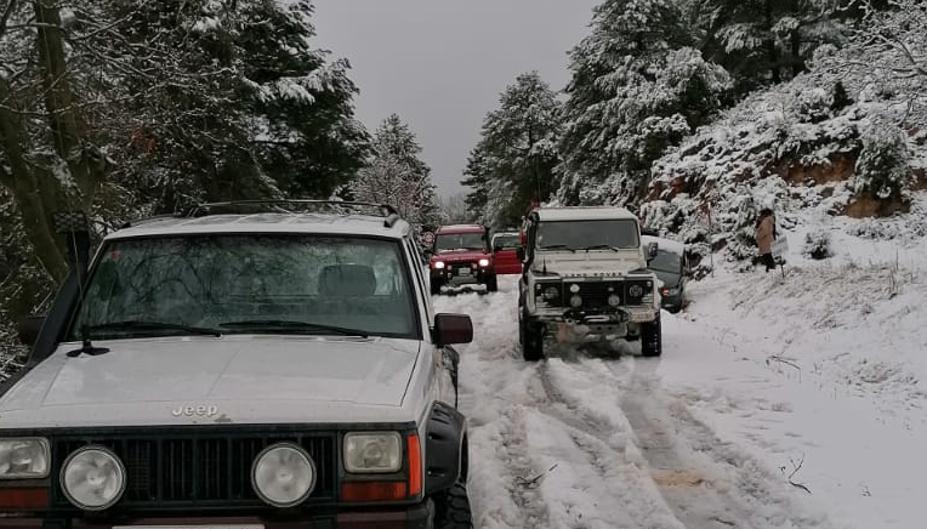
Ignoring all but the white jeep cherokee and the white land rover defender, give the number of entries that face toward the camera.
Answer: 2

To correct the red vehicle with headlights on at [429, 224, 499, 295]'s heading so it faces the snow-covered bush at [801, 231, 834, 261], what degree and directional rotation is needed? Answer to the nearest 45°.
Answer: approximately 90° to its left

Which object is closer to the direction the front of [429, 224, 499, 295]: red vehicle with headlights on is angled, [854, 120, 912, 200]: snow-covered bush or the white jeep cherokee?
the white jeep cherokee

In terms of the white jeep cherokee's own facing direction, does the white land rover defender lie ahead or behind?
behind

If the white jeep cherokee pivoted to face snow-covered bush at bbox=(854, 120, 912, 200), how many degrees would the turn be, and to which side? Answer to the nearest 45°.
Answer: approximately 135° to its left

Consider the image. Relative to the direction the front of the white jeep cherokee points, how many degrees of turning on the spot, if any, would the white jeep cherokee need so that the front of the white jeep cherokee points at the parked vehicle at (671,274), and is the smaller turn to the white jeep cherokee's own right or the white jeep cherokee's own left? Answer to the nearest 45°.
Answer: approximately 135° to the white jeep cherokee's own left

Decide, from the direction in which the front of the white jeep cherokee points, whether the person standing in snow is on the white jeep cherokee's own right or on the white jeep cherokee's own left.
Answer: on the white jeep cherokee's own left

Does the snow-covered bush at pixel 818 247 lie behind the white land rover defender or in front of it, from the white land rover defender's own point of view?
behind

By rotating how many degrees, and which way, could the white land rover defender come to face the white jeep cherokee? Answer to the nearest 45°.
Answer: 0° — it already faces it

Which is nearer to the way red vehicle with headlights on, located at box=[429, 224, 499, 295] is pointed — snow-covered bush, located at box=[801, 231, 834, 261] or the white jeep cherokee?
the white jeep cherokee

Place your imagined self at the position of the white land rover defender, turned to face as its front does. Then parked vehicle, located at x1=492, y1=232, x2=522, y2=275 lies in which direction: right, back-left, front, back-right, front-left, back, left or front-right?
back

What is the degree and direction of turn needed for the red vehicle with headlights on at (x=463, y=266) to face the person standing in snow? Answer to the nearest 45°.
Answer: approximately 45° to its left
